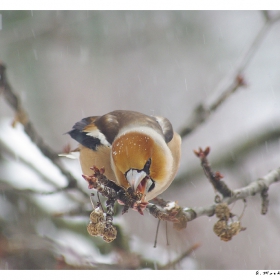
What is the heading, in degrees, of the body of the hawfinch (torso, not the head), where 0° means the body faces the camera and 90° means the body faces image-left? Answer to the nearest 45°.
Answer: approximately 315°
